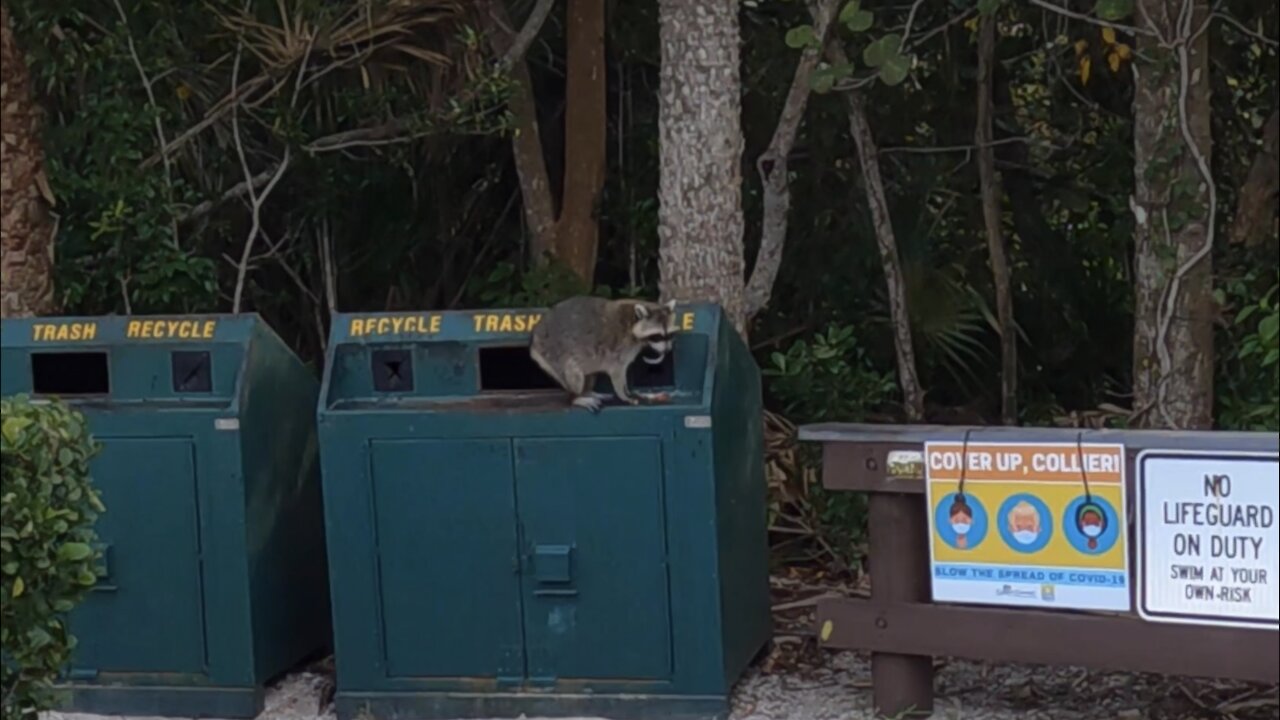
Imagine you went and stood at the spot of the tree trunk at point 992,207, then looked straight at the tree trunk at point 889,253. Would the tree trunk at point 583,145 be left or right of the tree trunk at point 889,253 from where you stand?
right

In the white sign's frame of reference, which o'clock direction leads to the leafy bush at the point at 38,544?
The leafy bush is roughly at 2 o'clock from the white sign.

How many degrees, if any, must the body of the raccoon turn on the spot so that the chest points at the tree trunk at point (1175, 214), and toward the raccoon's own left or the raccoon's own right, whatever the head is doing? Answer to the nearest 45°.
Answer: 0° — it already faces it

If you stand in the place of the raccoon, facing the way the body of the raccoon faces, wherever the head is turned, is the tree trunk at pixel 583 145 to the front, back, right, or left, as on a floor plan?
left

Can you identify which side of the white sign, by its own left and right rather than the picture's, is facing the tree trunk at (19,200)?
right

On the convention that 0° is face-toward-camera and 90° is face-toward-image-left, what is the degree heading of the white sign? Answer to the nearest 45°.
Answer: approximately 0°

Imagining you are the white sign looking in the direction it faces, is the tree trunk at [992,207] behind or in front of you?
behind

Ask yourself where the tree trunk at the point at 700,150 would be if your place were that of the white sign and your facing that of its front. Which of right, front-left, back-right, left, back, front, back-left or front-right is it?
back-right

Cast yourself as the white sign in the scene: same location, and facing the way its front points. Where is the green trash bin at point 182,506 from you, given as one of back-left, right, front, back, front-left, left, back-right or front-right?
right

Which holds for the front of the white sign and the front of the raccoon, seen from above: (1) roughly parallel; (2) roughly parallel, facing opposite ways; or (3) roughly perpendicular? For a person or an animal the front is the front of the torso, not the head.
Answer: roughly perpendicular

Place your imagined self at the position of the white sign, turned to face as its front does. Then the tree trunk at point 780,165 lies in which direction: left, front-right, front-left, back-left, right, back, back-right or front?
back-right

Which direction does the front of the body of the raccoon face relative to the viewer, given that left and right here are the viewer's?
facing to the right of the viewer

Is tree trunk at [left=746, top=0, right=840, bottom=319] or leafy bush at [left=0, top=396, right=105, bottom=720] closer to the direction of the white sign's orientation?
the leafy bush

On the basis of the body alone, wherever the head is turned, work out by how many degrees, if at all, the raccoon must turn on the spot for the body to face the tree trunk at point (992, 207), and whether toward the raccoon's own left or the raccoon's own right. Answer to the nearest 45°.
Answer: approximately 45° to the raccoon's own left

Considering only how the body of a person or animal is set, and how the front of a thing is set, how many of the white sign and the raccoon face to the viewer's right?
1
